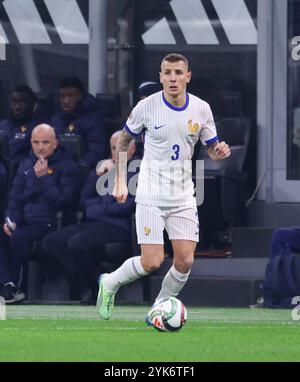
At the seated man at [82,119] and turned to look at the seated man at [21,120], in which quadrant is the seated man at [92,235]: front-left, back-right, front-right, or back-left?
back-left
